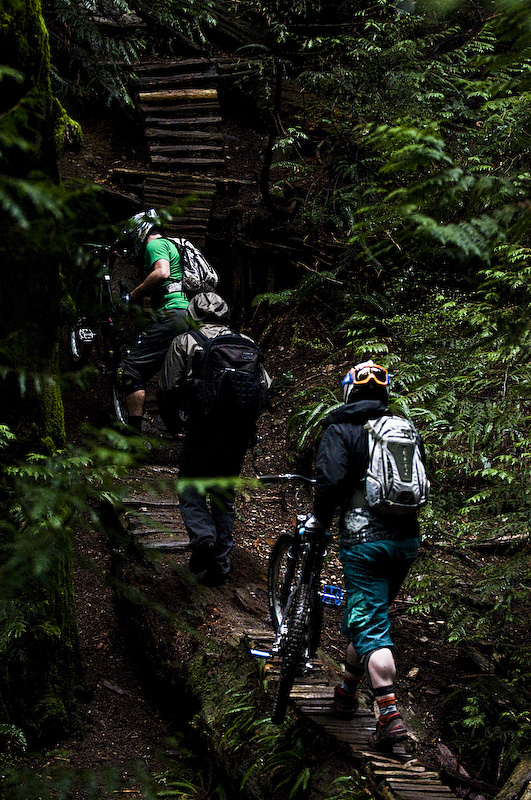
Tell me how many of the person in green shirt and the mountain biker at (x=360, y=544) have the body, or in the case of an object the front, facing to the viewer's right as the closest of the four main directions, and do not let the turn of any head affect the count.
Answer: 0

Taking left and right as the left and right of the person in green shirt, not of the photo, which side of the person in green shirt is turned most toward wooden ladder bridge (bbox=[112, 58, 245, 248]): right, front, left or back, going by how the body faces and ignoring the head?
right

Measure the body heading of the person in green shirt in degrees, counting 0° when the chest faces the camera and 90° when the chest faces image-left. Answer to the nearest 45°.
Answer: approximately 90°

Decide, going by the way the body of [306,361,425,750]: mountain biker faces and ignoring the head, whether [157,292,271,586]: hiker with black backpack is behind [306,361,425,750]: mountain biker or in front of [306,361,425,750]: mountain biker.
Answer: in front

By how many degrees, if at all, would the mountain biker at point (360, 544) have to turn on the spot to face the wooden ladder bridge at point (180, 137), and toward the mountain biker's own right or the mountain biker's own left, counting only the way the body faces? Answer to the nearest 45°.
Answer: approximately 45° to the mountain biker's own right

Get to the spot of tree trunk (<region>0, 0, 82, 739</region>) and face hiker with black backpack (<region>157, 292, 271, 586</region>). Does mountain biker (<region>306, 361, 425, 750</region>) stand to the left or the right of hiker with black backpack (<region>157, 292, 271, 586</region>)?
right

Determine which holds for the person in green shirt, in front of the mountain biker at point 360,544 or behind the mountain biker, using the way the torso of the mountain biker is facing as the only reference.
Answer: in front

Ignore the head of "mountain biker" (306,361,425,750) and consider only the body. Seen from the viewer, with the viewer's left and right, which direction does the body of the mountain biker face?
facing away from the viewer and to the left of the viewer
